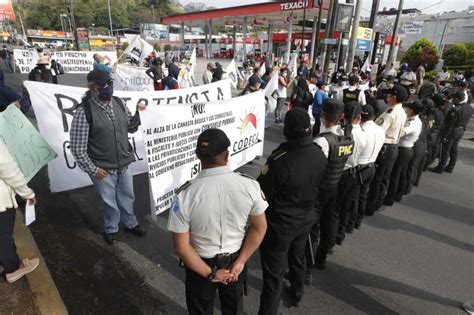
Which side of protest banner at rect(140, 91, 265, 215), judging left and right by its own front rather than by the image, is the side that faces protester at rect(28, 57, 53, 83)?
back

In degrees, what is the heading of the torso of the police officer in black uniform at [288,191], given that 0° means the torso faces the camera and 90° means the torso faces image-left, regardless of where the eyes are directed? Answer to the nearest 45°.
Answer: approximately 135°

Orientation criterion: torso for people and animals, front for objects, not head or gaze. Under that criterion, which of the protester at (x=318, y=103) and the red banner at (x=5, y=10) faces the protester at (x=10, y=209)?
the red banner

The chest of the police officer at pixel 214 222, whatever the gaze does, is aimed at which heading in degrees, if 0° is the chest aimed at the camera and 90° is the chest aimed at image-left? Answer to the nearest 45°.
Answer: approximately 180°

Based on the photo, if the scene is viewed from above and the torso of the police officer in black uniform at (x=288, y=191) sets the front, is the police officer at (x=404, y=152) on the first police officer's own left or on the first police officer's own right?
on the first police officer's own right

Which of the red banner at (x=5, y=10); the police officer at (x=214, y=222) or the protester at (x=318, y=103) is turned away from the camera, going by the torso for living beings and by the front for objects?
the police officer

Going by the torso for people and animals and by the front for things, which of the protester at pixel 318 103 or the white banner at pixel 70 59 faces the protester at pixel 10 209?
the white banner

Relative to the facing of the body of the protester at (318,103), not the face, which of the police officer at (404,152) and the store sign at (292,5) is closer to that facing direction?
the police officer

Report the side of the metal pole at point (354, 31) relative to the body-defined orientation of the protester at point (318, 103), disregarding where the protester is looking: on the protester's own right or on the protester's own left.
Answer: on the protester's own left

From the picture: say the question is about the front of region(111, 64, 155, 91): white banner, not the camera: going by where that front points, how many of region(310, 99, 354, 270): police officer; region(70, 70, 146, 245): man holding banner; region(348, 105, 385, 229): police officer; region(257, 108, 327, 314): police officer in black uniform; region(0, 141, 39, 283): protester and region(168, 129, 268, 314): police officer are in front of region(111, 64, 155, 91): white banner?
6

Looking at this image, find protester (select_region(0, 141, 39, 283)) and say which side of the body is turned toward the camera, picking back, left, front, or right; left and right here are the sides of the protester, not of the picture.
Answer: right

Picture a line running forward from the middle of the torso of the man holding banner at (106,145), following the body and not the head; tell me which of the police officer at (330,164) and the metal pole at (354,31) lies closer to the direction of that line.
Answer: the police officer

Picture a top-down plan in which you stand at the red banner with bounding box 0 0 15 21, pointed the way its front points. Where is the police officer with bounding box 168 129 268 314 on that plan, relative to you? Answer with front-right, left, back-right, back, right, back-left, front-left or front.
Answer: front

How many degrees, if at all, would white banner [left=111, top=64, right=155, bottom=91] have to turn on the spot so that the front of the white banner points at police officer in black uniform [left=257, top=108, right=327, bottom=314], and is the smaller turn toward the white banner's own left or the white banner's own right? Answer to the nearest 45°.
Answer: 0° — it already faces them

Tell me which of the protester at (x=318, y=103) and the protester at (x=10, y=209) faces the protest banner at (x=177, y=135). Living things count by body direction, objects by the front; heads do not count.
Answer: the protester at (x=10, y=209)

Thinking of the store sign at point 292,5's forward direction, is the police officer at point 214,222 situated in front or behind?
in front

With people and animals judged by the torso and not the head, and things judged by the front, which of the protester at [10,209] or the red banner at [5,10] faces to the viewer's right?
the protester
